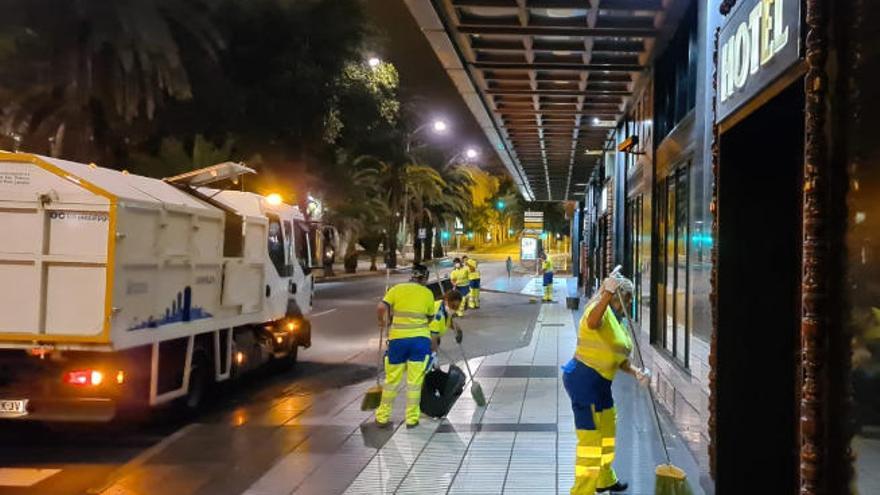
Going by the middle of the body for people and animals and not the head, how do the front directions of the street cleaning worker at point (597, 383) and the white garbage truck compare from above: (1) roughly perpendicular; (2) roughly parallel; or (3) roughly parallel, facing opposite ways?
roughly perpendicular

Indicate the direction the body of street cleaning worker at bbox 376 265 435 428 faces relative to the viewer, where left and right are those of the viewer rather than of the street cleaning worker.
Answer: facing away from the viewer

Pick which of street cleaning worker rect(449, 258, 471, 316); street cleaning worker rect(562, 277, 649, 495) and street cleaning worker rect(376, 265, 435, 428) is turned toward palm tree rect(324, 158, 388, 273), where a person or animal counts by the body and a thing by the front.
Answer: street cleaning worker rect(376, 265, 435, 428)

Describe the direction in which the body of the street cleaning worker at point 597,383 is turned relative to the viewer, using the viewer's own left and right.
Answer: facing to the right of the viewer

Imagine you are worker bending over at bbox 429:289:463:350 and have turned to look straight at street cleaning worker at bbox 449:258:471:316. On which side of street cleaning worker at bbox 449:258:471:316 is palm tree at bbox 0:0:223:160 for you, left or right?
left

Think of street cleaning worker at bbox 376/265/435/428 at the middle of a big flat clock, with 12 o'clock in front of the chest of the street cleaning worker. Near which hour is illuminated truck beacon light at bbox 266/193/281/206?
The illuminated truck beacon light is roughly at 11 o'clock from the street cleaning worker.

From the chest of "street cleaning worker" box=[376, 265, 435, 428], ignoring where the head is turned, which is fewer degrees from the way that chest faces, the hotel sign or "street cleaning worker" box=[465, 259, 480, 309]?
the street cleaning worker

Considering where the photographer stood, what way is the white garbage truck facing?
facing away from the viewer and to the right of the viewer

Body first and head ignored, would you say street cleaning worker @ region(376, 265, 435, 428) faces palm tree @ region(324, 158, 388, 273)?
yes

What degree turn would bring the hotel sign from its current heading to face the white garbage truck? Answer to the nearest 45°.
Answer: approximately 45° to its right
